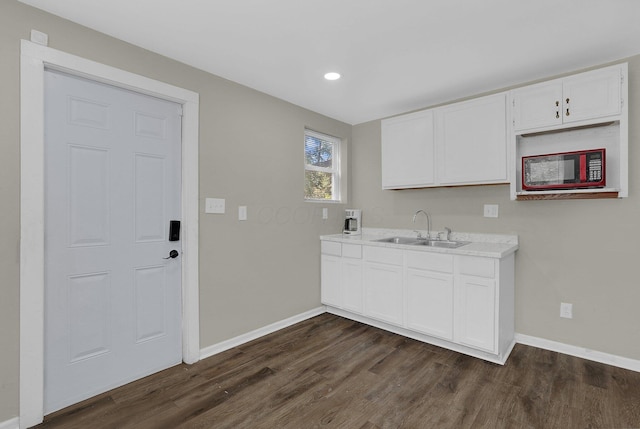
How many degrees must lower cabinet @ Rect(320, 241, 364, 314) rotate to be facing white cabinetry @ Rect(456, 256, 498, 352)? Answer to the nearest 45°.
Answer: approximately 90° to its left

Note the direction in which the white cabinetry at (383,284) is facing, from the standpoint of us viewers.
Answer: facing the viewer and to the left of the viewer

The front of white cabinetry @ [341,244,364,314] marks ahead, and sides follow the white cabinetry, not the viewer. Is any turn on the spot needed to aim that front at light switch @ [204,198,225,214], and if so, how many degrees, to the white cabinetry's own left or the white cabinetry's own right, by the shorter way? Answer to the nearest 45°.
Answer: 0° — it already faces it

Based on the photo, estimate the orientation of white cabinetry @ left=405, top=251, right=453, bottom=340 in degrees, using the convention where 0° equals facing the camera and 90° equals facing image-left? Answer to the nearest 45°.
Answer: approximately 45°

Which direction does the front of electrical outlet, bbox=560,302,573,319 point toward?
toward the camera

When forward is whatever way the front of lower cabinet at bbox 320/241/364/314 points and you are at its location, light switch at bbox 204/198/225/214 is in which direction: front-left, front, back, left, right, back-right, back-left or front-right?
front

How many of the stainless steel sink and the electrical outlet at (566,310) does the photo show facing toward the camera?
2
